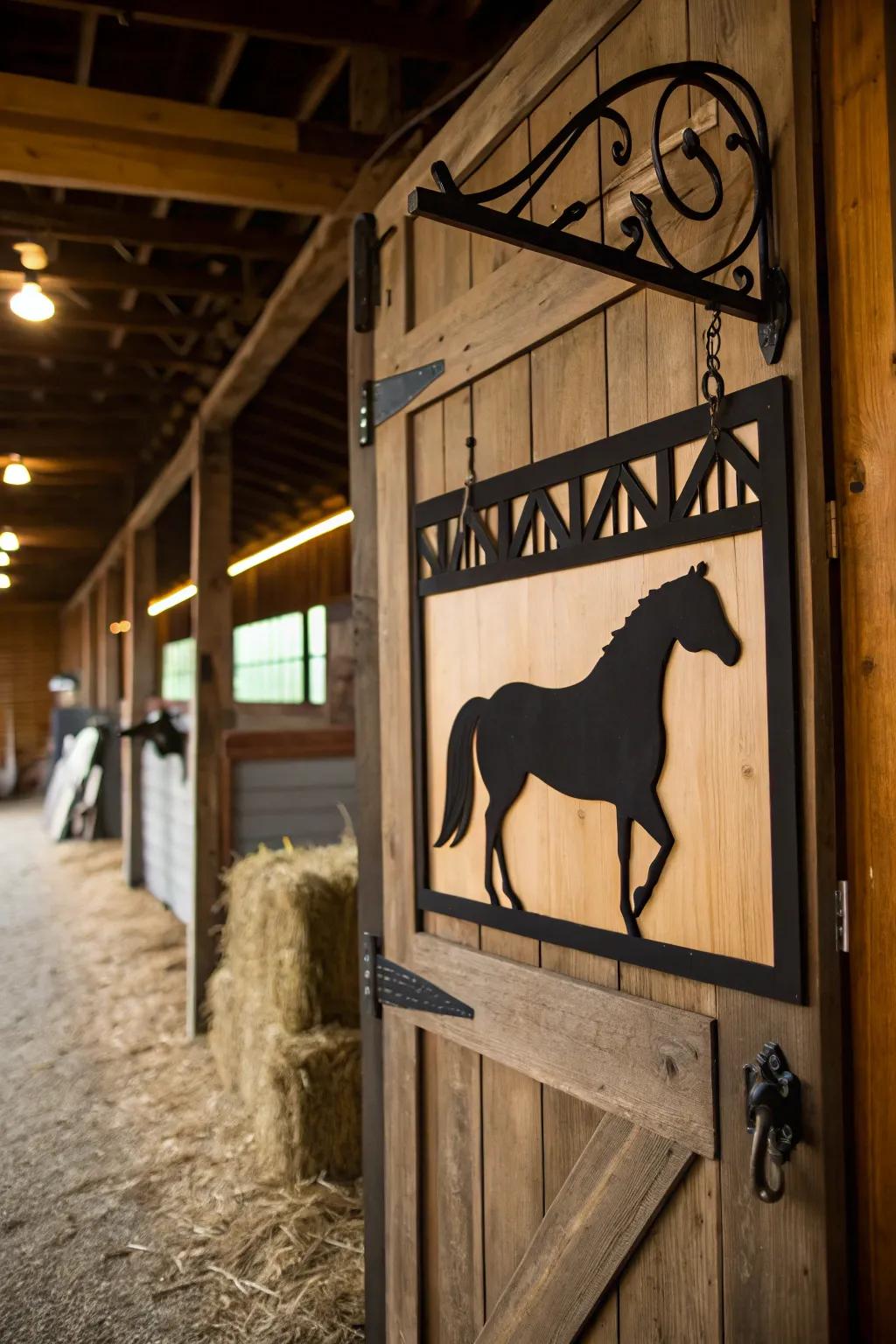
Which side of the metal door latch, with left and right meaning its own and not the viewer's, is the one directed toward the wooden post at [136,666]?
right

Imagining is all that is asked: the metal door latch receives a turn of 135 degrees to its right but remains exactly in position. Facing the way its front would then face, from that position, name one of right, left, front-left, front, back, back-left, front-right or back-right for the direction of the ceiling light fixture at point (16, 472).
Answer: front-left

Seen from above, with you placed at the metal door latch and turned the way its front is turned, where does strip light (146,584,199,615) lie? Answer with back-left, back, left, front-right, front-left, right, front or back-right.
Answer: right

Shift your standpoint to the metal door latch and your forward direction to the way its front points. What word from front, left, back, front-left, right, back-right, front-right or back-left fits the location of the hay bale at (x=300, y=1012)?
right

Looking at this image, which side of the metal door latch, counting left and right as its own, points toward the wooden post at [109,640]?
right

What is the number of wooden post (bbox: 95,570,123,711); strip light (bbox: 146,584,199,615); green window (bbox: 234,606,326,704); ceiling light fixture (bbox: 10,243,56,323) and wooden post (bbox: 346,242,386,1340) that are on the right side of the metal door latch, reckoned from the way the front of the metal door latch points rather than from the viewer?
5

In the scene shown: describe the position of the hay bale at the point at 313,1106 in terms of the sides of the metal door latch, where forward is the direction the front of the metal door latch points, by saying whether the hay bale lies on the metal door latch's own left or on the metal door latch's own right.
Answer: on the metal door latch's own right

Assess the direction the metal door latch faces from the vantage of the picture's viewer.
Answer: facing the viewer and to the left of the viewer

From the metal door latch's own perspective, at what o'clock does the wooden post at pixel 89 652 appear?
The wooden post is roughly at 3 o'clock from the metal door latch.
